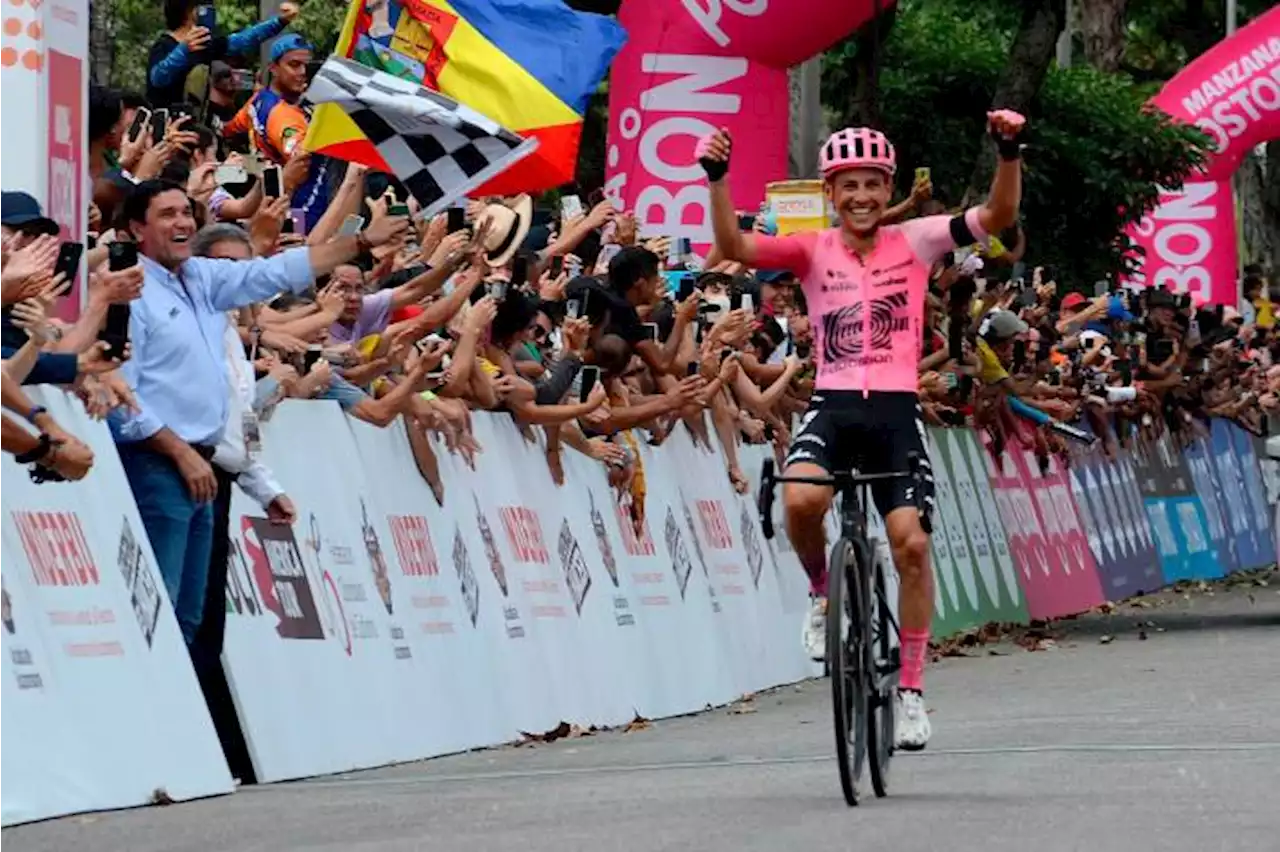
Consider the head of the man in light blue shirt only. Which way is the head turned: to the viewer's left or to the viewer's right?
to the viewer's right

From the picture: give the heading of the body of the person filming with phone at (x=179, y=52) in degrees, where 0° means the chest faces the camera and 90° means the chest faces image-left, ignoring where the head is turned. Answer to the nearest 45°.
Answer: approximately 270°

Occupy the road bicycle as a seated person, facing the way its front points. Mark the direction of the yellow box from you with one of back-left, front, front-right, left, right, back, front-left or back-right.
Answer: back

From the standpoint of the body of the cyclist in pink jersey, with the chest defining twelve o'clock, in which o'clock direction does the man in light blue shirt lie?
The man in light blue shirt is roughly at 3 o'clock from the cyclist in pink jersey.

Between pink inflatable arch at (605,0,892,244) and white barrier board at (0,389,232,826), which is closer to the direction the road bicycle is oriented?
the white barrier board

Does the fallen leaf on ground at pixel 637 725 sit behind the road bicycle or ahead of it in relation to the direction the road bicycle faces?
behind

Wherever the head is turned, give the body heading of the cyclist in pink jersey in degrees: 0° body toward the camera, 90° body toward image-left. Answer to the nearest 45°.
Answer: approximately 0°
